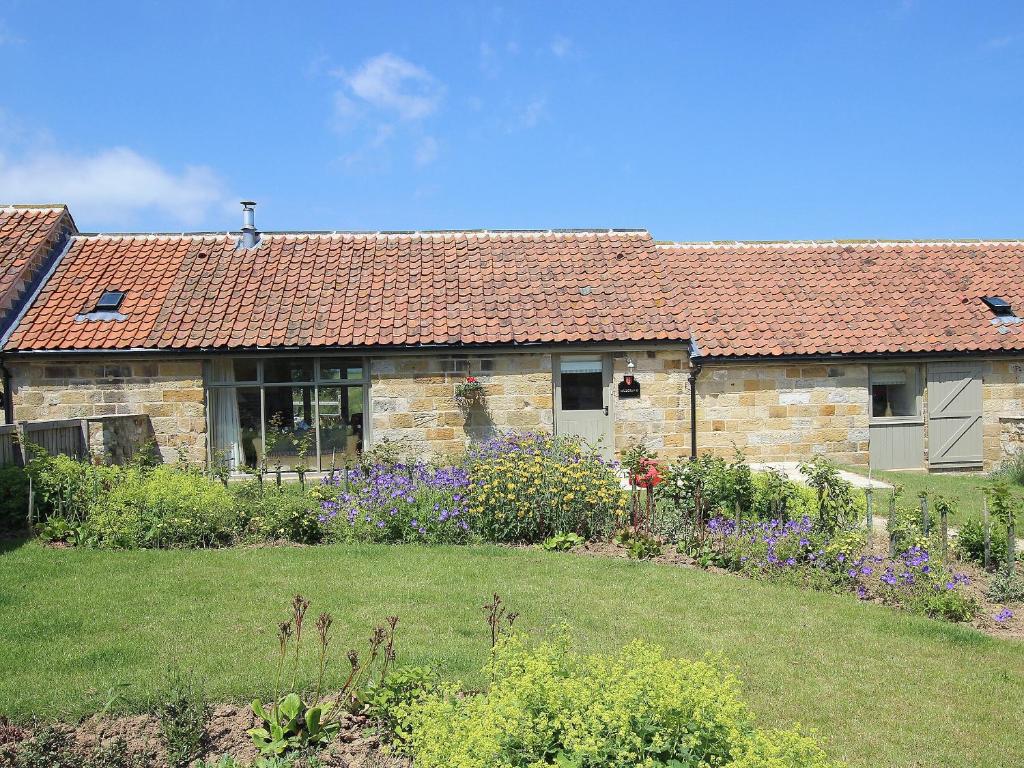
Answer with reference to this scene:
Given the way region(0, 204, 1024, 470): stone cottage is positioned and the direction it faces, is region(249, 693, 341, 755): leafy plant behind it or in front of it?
in front

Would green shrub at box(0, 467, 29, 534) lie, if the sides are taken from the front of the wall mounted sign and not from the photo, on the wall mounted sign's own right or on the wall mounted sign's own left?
on the wall mounted sign's own right

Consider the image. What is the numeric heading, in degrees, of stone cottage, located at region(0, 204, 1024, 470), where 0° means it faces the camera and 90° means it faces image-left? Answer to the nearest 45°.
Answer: approximately 0°

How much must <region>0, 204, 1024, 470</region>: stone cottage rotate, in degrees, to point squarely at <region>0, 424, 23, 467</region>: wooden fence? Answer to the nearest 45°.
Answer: approximately 45° to its right

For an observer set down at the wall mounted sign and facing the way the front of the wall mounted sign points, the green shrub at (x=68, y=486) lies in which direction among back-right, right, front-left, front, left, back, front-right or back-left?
front-right

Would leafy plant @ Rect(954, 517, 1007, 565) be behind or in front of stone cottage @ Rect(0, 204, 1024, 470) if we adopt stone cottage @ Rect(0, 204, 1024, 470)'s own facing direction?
in front

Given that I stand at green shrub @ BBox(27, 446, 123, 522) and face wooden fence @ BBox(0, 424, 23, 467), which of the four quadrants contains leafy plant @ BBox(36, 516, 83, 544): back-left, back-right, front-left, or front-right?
back-left

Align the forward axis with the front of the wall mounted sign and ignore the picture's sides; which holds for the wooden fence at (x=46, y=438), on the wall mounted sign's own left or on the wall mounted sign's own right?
on the wall mounted sign's own right

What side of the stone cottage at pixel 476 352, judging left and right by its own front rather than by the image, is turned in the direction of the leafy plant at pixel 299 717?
front

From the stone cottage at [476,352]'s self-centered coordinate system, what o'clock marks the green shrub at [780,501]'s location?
The green shrub is roughly at 11 o'clock from the stone cottage.

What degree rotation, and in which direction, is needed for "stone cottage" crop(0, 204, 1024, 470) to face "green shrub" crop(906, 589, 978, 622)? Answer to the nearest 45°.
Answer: approximately 45° to its left

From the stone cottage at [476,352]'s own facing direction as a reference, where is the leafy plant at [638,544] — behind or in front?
in front

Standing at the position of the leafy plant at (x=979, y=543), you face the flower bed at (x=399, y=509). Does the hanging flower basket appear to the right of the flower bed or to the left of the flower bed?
right
